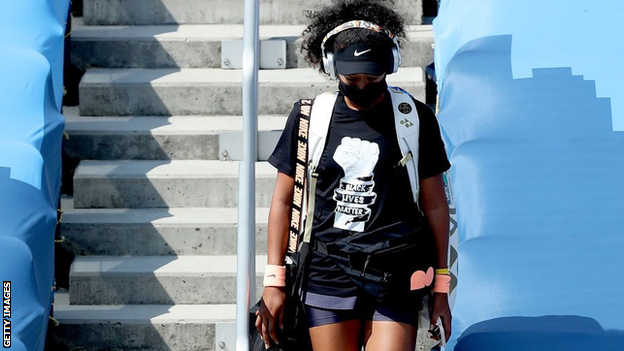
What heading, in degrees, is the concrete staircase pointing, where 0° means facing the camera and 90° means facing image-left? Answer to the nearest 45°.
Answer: approximately 0°

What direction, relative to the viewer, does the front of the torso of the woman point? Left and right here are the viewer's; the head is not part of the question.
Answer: facing the viewer
